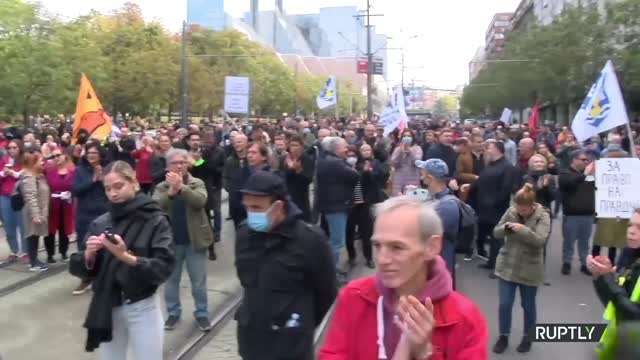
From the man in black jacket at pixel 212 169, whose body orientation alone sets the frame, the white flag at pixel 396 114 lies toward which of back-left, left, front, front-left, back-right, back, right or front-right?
back

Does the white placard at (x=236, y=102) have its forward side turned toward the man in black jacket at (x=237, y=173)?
yes

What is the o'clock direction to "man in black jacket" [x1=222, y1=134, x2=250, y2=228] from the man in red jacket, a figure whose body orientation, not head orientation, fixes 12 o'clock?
The man in black jacket is roughly at 4 o'clock from the man in red jacket.

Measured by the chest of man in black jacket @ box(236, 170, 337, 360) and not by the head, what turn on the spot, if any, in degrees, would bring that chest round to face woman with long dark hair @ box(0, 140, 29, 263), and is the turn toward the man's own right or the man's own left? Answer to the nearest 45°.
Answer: approximately 90° to the man's own right

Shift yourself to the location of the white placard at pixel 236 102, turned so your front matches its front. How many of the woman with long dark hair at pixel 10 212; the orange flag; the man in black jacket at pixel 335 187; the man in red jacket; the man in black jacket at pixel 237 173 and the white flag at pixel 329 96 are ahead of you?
5

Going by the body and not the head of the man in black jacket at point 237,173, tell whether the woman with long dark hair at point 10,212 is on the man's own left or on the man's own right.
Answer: on the man's own right

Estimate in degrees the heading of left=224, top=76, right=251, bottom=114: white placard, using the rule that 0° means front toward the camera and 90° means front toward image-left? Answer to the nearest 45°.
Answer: approximately 0°

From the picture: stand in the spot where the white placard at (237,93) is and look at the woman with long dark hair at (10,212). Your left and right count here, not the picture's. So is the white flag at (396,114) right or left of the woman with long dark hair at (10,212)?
left

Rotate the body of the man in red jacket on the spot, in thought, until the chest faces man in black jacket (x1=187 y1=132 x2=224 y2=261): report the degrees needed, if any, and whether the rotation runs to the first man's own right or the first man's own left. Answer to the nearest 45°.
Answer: approximately 135° to the first man's own right

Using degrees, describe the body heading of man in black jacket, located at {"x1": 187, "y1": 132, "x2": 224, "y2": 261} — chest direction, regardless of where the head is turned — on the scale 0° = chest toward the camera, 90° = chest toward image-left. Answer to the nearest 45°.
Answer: approximately 45°

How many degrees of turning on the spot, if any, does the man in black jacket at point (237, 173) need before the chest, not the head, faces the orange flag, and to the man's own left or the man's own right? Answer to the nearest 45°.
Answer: approximately 180°
